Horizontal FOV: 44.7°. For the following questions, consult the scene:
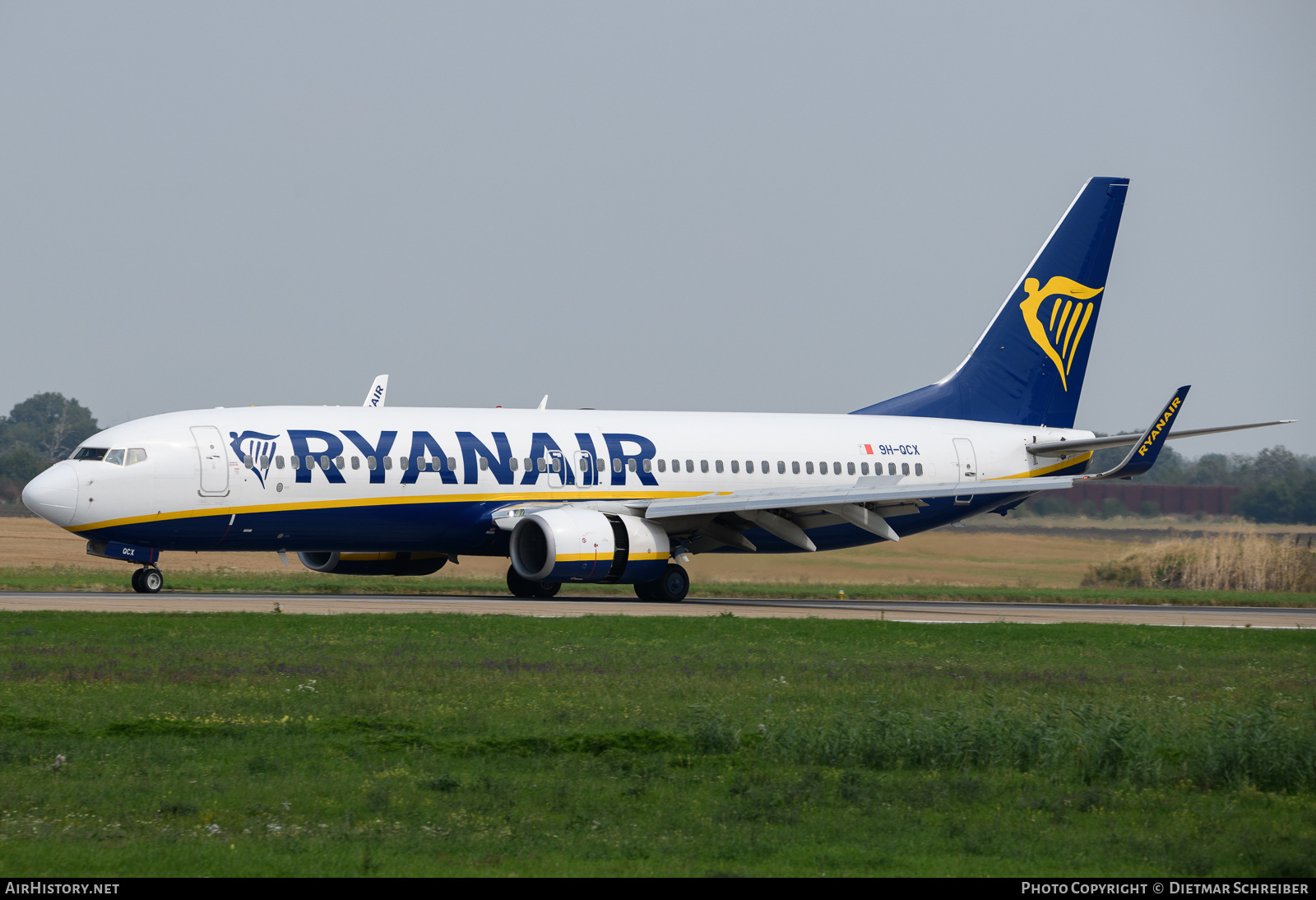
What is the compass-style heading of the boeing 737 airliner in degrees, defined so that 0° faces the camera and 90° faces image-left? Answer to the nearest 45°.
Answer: approximately 45°

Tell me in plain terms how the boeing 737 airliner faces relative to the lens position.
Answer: facing the viewer and to the left of the viewer
